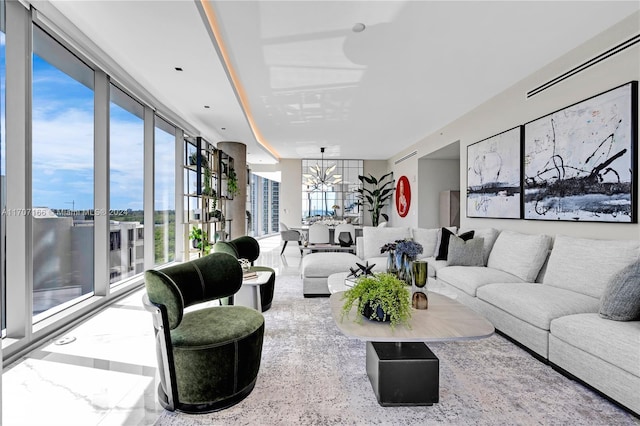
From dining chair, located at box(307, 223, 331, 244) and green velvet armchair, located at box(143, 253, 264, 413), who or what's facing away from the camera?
the dining chair

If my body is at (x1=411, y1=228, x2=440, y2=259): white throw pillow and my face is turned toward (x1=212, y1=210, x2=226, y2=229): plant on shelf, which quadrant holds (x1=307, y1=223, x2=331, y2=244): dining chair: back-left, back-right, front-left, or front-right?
front-right

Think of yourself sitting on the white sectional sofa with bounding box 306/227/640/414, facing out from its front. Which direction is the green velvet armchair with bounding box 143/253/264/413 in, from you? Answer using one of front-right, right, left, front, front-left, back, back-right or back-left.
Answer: front

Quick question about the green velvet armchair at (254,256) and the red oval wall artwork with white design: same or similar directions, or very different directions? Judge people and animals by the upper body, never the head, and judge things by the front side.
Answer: very different directions

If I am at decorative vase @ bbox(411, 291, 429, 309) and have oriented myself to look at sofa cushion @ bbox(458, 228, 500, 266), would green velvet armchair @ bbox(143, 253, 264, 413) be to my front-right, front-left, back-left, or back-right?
back-left

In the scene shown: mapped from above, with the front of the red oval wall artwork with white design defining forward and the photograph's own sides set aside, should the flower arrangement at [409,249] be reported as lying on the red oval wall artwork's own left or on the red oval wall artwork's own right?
on the red oval wall artwork's own left

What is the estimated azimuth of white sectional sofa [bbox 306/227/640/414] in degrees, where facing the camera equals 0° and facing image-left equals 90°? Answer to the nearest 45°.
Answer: approximately 45°

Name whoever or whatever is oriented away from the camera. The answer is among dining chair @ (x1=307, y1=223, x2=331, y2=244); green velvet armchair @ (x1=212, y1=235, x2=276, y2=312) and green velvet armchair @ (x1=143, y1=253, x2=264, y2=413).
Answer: the dining chair

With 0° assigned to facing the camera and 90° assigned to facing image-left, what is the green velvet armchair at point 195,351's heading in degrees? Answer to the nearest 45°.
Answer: approximately 315°

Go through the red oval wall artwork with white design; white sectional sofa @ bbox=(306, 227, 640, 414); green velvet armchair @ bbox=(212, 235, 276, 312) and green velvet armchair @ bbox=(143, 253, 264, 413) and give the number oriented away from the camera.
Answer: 0

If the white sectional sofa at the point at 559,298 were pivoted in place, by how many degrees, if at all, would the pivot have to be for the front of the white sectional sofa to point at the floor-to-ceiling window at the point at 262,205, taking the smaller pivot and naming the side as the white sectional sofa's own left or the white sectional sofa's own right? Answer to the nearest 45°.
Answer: approximately 90° to the white sectional sofa's own right

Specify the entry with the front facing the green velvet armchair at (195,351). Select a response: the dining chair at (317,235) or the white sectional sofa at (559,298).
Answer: the white sectional sofa

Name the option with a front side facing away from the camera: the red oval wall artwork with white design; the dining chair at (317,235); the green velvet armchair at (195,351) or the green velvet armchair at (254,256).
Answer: the dining chair

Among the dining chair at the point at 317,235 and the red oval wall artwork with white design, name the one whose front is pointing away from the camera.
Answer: the dining chair

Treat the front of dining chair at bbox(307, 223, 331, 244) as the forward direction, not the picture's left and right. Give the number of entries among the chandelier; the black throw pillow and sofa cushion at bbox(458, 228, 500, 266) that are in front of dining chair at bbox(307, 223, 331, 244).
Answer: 1

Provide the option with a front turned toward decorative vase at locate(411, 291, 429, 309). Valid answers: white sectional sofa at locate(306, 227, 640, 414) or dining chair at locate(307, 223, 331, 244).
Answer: the white sectional sofa

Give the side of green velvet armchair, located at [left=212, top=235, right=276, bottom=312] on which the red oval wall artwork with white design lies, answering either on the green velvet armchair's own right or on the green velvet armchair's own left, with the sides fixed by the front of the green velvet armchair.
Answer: on the green velvet armchair's own left

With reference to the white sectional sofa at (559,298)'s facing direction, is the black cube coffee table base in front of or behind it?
in front

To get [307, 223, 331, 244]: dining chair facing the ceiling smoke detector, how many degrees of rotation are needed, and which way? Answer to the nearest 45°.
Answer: approximately 180°
